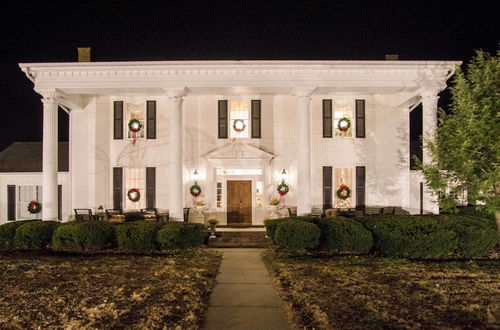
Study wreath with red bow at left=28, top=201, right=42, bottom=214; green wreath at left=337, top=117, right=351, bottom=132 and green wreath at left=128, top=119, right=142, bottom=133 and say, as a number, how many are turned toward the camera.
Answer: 3

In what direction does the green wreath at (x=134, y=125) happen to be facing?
toward the camera

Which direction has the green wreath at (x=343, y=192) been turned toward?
toward the camera

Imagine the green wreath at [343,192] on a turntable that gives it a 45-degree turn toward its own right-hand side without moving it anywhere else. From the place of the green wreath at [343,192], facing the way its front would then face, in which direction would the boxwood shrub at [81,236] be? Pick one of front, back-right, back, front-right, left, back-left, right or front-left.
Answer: front

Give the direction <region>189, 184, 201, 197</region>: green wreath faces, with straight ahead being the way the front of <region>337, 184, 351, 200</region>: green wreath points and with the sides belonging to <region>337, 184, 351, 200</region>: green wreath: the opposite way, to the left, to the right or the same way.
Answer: the same way

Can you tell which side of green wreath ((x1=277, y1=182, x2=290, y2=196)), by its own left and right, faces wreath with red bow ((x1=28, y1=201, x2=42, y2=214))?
right

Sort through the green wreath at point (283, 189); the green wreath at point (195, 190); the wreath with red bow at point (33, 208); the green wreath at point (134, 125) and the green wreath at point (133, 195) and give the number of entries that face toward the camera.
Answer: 5

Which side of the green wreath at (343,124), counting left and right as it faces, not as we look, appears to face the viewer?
front

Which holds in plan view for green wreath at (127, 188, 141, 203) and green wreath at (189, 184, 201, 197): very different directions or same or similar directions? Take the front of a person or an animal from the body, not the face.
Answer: same or similar directions
